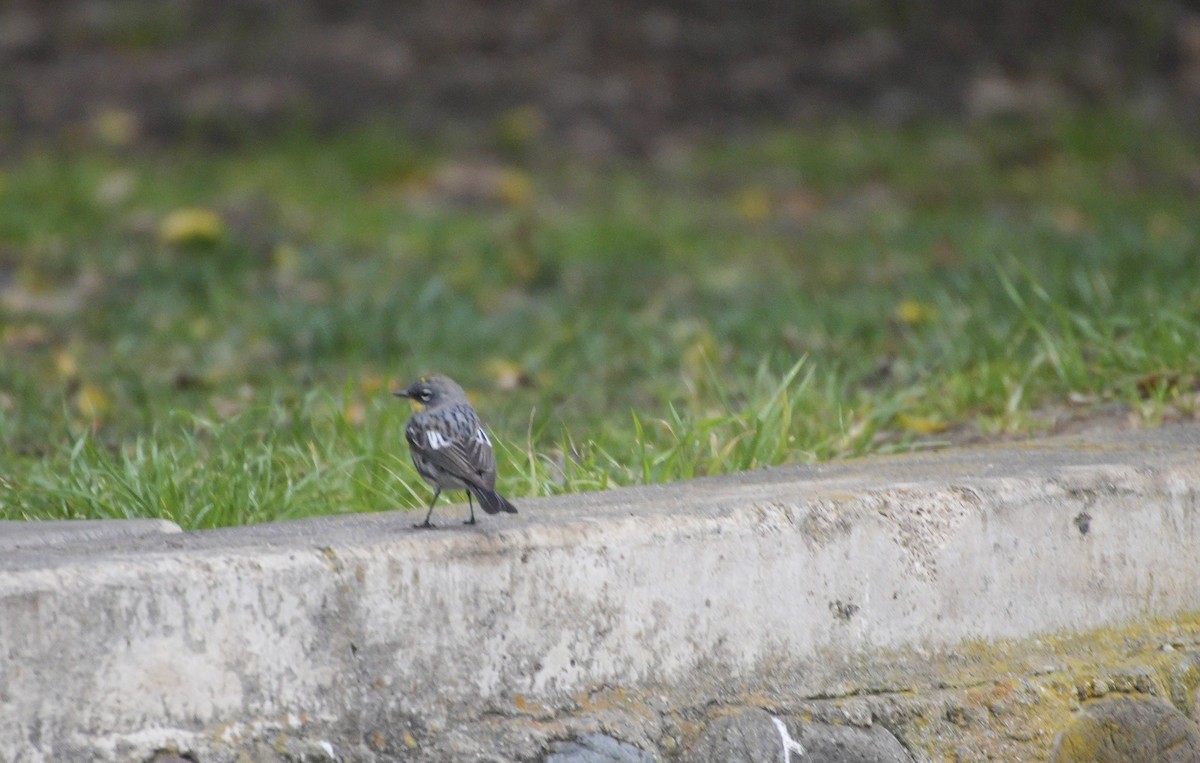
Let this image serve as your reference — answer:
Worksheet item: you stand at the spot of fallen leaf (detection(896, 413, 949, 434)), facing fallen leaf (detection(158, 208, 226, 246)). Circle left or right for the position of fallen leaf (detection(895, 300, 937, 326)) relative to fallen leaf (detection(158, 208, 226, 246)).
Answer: right

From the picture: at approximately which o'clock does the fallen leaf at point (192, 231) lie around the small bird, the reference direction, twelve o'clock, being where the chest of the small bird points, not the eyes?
The fallen leaf is roughly at 1 o'clock from the small bird.

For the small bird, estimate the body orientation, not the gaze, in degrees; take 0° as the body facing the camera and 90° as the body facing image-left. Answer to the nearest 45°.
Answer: approximately 135°

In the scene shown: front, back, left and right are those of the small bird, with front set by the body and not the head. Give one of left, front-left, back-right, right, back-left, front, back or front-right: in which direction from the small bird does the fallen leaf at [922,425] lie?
right

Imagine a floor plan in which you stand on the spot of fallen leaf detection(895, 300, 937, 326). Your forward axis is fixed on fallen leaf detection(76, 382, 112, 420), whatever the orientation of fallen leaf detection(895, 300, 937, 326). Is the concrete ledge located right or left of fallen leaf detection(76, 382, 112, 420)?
left

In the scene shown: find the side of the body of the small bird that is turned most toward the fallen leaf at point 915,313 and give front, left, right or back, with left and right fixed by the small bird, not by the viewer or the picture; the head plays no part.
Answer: right

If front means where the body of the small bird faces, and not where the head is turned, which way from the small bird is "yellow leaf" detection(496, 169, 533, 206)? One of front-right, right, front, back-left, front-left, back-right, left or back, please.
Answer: front-right

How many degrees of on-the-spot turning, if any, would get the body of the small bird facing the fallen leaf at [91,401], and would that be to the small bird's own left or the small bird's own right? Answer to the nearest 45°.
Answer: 0° — it already faces it

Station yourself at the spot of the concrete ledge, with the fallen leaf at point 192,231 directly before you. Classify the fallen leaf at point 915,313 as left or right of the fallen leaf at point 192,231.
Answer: right
